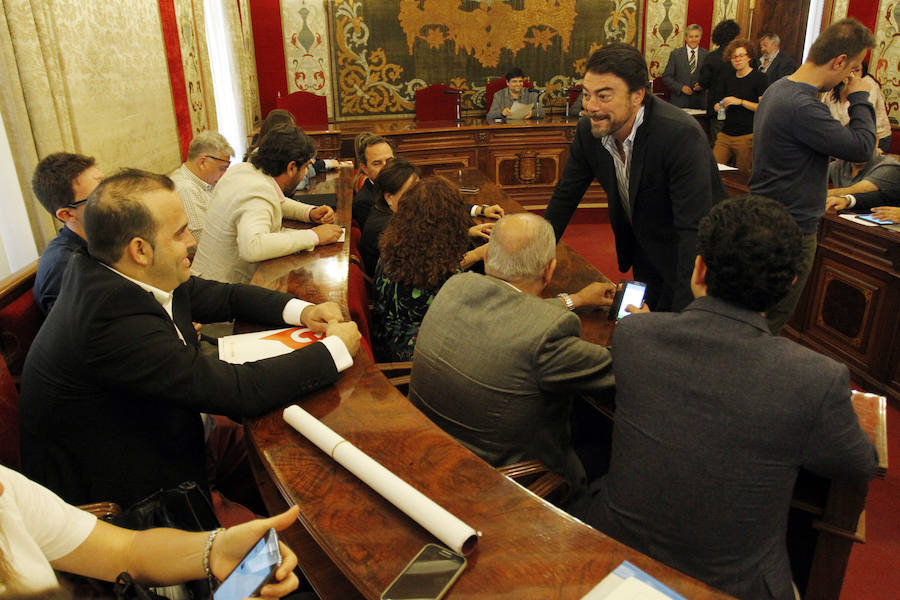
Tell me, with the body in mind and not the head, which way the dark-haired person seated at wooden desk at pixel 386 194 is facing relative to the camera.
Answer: to the viewer's right

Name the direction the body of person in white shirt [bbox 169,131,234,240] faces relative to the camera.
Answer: to the viewer's right

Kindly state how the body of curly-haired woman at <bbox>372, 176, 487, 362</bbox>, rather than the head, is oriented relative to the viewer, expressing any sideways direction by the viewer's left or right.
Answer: facing away from the viewer and to the right of the viewer

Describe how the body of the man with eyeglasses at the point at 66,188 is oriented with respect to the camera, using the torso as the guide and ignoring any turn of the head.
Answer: to the viewer's right

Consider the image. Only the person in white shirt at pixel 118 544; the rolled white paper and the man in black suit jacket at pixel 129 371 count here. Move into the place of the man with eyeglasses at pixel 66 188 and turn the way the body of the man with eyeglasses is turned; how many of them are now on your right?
3

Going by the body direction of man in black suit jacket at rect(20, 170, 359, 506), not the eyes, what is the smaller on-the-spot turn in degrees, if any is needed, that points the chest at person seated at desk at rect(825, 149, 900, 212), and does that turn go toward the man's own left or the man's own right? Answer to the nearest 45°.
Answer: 0° — they already face them

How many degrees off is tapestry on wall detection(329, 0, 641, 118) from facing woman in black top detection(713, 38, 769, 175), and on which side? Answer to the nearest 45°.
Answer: approximately 45° to its left

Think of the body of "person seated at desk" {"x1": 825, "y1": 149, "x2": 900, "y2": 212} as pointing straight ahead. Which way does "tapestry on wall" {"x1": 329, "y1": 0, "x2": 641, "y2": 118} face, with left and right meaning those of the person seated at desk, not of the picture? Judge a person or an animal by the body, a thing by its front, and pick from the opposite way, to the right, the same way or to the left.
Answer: to the left

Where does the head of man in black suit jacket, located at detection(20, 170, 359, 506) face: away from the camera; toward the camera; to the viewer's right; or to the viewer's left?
to the viewer's right

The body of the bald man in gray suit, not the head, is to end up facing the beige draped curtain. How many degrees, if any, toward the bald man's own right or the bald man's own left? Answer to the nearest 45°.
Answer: approximately 90° to the bald man's own left

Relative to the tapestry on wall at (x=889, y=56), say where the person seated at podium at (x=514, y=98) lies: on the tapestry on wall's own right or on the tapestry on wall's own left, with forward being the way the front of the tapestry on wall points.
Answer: on the tapestry on wall's own right
